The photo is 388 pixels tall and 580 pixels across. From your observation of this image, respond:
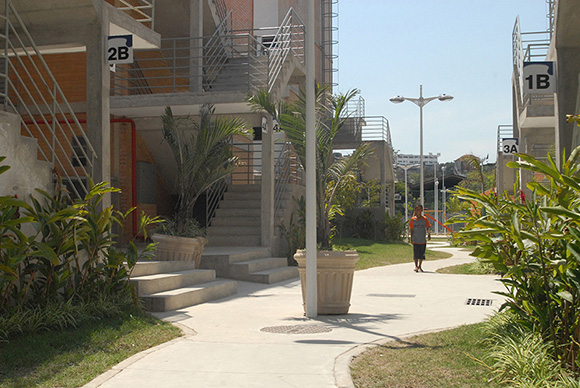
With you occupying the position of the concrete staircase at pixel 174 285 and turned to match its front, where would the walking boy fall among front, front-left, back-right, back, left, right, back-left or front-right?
left

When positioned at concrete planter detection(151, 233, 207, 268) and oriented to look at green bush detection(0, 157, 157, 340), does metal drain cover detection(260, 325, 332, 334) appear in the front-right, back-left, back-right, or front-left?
front-left

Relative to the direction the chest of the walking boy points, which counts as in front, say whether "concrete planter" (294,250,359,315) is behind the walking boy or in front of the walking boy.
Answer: in front

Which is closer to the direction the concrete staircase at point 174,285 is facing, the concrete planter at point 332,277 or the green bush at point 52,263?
the concrete planter

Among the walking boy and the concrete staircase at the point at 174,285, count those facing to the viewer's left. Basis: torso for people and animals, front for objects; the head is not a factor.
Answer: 0

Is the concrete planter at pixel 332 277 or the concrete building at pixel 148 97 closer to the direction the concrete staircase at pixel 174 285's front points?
the concrete planter

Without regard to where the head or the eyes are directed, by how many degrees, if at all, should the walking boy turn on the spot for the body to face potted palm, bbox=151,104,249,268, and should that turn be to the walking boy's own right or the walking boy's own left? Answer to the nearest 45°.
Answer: approximately 45° to the walking boy's own right

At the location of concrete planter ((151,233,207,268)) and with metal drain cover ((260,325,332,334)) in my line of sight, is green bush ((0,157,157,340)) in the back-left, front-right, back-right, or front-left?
front-right

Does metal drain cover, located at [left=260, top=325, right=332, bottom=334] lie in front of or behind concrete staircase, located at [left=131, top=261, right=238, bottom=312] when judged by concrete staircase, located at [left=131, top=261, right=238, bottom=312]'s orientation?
in front

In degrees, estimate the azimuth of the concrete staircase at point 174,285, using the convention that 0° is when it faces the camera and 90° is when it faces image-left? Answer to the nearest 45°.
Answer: approximately 315°

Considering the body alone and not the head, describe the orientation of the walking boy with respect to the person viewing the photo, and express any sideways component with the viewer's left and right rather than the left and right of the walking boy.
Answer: facing the viewer

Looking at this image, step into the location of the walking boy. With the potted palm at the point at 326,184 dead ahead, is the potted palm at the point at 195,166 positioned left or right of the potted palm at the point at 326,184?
right

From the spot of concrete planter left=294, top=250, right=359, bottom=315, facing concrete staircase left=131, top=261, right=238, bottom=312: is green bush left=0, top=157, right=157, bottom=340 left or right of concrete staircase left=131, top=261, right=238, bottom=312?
left

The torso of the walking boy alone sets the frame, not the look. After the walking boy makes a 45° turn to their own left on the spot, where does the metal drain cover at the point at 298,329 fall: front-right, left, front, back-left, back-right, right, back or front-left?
front-right
